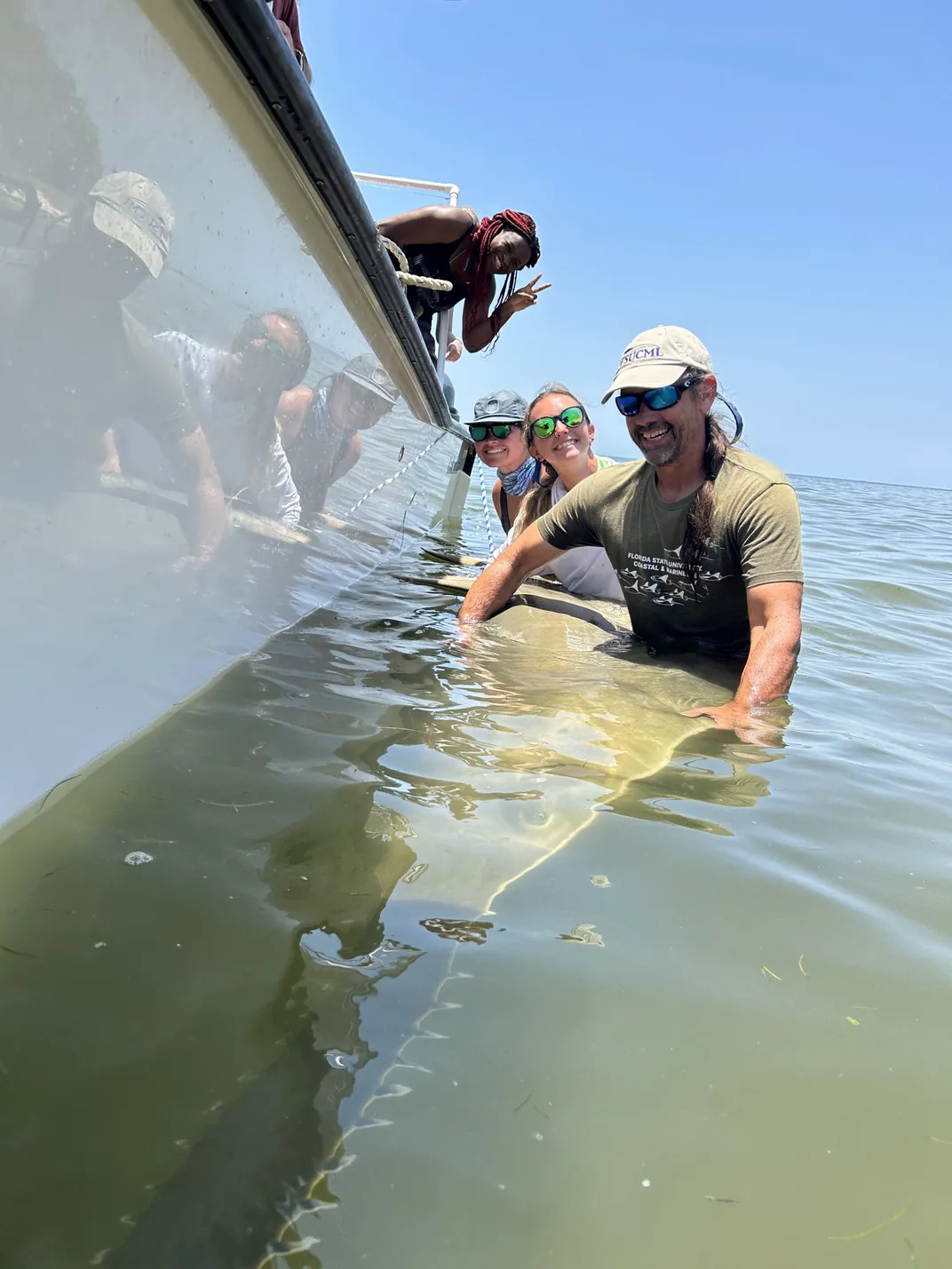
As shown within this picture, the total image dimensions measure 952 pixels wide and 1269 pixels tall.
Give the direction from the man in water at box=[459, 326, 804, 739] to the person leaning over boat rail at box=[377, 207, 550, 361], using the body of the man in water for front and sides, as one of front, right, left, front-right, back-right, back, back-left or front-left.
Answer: right

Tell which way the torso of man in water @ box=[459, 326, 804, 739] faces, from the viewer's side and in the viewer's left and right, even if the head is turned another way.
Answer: facing the viewer and to the left of the viewer

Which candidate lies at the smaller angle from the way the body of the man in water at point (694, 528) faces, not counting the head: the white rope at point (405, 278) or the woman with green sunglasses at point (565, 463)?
the white rope

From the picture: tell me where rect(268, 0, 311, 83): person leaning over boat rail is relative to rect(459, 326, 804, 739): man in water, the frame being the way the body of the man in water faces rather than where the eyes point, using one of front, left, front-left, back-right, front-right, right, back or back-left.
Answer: front-right
